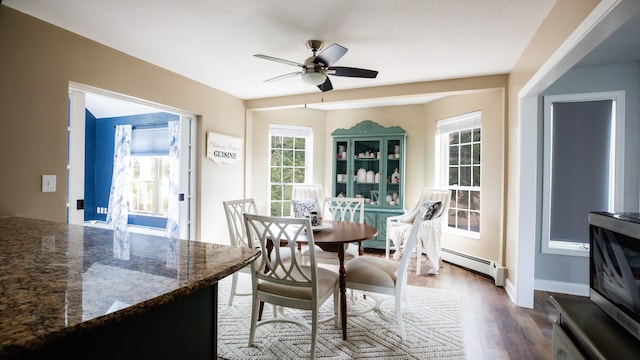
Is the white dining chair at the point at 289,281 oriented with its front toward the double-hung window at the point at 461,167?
yes

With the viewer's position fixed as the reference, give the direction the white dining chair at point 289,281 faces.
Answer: facing away from the viewer and to the right of the viewer

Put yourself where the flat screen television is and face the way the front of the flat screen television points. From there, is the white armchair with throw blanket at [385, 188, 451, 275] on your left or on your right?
on your right

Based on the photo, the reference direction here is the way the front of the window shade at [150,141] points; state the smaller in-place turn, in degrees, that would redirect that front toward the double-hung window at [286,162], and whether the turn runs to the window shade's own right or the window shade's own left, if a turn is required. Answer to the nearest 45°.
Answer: approximately 45° to the window shade's own left

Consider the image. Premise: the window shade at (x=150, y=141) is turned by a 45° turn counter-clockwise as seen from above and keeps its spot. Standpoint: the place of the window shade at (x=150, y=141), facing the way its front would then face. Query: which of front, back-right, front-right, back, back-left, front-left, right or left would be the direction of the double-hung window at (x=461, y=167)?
front

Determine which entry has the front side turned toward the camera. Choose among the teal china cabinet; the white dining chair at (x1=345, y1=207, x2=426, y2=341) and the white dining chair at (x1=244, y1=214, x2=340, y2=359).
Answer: the teal china cabinet

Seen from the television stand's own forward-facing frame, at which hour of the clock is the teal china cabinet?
The teal china cabinet is roughly at 3 o'clock from the television stand.

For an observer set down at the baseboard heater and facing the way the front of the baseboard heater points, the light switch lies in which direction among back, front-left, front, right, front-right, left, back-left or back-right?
front

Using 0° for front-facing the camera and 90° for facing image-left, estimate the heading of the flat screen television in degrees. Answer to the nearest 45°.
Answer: approximately 45°

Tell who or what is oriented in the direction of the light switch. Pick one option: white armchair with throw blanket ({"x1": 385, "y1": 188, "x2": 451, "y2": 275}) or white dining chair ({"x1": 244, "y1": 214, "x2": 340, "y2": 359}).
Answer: white armchair with throw blanket ({"x1": 385, "y1": 188, "x2": 451, "y2": 275})

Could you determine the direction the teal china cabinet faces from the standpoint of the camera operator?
facing the viewer

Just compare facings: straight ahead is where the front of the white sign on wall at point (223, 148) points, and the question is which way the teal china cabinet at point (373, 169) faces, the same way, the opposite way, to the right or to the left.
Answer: to the right

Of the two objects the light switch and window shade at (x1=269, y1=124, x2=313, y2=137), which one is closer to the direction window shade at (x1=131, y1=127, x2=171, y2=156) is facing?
the light switch

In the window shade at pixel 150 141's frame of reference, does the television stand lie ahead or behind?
ahead

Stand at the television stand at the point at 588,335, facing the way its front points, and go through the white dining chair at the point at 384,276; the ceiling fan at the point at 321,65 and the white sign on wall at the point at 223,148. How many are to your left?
0

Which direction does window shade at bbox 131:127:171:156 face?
toward the camera

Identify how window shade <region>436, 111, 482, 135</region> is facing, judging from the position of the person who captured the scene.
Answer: facing the viewer and to the left of the viewer

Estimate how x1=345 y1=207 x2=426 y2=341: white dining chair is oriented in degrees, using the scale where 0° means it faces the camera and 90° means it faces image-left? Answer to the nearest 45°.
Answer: approximately 90°
